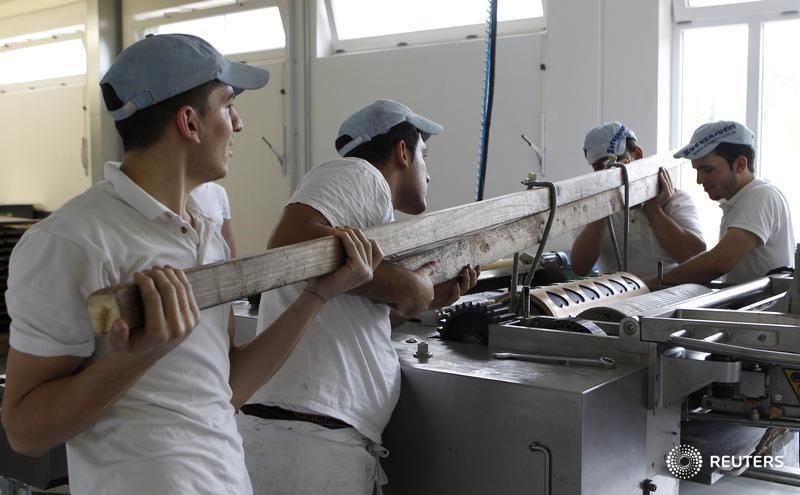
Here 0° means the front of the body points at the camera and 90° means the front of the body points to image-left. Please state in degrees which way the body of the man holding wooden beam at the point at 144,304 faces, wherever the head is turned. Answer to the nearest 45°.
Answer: approximately 315°

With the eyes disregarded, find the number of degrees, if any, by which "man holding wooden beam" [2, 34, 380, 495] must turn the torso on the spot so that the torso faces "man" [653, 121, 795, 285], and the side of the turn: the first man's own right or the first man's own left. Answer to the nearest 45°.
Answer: approximately 90° to the first man's own left

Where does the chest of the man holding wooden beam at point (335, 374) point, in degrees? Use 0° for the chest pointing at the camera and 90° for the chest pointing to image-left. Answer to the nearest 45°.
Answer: approximately 225°

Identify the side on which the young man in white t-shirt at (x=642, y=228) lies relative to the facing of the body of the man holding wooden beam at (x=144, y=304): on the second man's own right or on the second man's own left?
on the second man's own left
